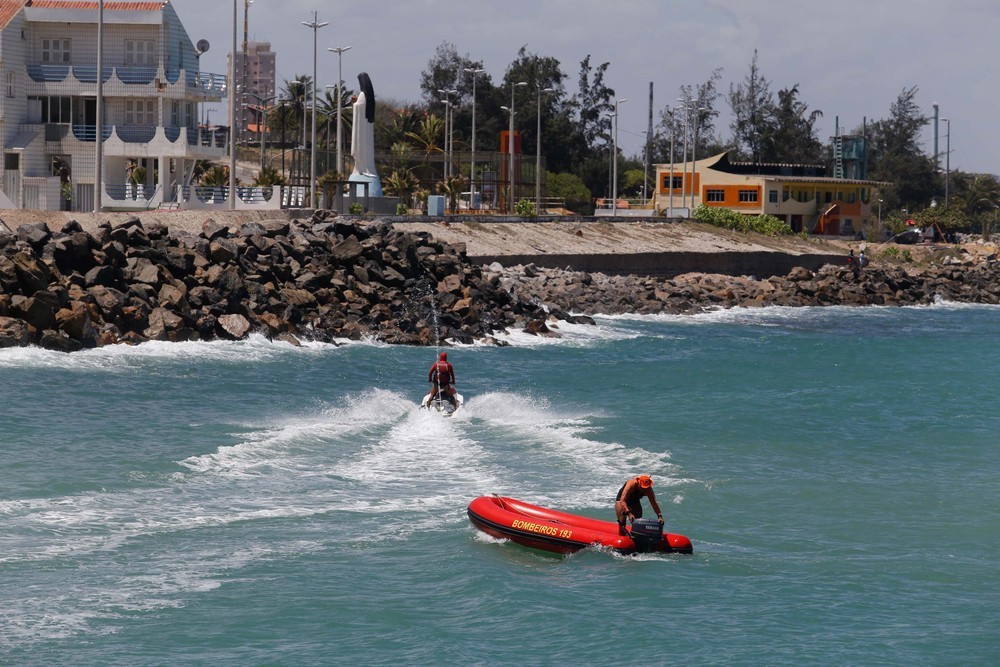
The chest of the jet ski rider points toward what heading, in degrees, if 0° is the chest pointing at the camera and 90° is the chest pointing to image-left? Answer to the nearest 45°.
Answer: approximately 180°

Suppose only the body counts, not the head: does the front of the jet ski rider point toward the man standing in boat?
no

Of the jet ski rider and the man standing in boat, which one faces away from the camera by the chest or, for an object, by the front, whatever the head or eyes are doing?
the jet ski rider

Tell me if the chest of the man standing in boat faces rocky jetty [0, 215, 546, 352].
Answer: no

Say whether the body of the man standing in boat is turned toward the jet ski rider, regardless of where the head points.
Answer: no

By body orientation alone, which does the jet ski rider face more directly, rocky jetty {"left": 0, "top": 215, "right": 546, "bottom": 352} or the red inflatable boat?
the rocky jetty

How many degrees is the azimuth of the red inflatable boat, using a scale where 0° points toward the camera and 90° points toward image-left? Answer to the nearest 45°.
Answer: approximately 135°

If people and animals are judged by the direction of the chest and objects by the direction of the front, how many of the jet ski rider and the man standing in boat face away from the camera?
1

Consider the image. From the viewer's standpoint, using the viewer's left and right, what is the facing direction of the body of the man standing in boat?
facing the viewer and to the right of the viewer
